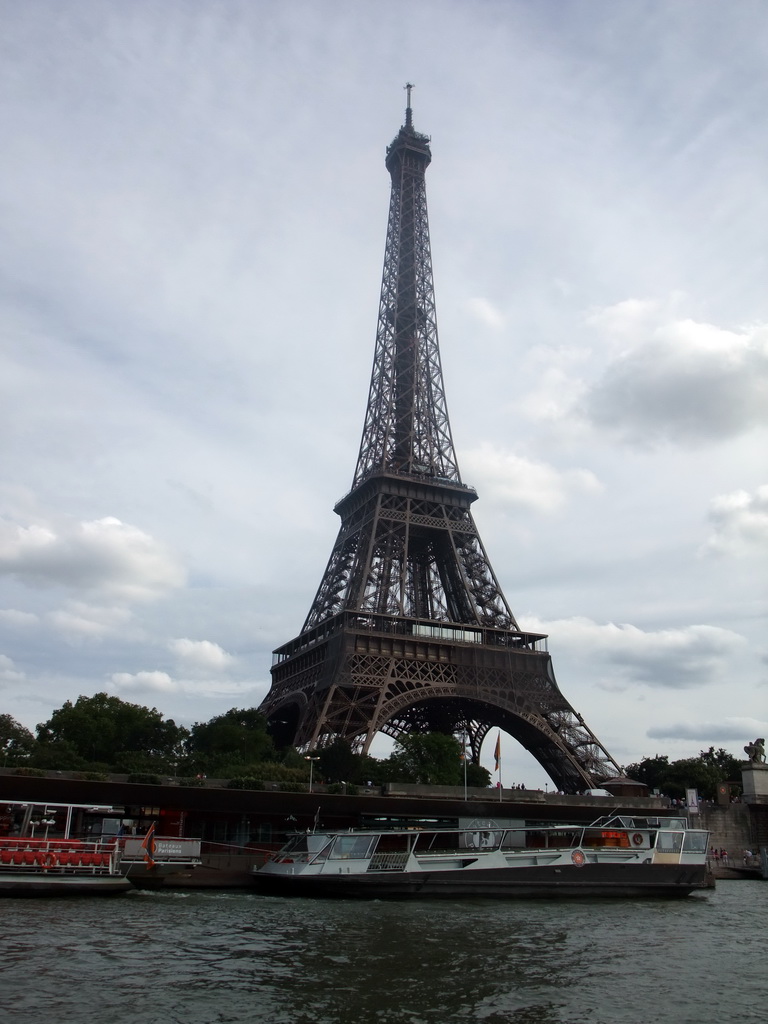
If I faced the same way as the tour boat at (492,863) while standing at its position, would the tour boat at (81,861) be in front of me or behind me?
in front

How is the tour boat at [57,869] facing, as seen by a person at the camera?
facing to the left of the viewer

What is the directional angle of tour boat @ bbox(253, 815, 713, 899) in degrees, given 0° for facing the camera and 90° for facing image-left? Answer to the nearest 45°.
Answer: approximately 90°

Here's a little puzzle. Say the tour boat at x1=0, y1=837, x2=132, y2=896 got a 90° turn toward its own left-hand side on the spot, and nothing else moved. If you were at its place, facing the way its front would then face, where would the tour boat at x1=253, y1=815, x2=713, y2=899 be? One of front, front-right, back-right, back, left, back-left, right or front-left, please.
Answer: left
